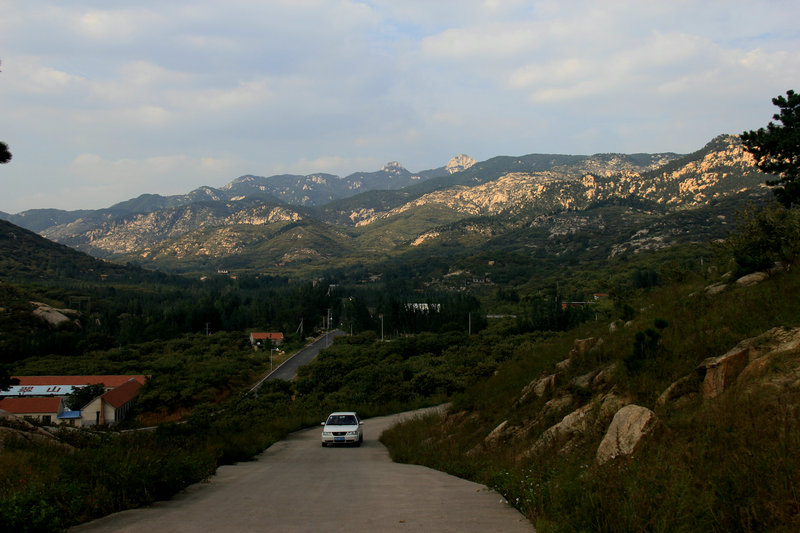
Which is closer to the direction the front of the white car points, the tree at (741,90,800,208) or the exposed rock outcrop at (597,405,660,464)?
the exposed rock outcrop

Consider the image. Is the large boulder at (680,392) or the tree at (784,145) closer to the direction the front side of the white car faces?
the large boulder

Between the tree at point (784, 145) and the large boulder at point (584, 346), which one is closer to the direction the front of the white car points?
the large boulder

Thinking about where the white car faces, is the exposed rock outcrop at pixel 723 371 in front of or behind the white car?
in front

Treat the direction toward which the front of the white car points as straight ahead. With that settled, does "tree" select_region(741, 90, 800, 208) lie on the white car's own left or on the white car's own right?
on the white car's own left

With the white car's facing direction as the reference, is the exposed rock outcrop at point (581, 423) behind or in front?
in front

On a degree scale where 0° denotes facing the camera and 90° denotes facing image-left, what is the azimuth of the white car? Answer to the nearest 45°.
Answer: approximately 0°
